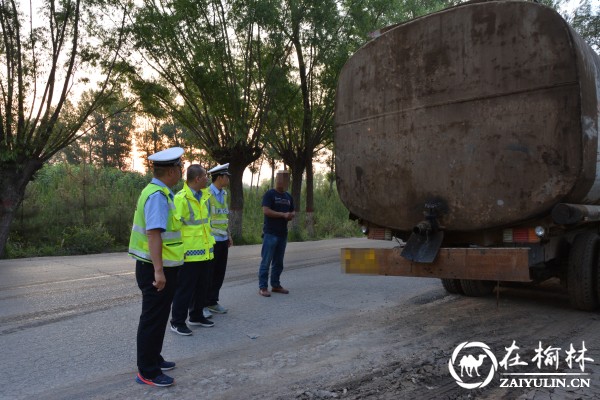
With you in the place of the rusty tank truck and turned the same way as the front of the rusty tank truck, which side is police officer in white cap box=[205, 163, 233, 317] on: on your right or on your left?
on your left

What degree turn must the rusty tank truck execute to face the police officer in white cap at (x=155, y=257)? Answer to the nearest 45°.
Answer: approximately 180°

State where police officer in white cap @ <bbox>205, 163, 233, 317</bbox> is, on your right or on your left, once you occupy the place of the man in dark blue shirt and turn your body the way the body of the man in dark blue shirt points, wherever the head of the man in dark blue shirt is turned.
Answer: on your right

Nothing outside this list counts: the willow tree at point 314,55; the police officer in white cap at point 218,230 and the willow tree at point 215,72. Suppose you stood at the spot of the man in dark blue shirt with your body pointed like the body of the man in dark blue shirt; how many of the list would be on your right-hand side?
1

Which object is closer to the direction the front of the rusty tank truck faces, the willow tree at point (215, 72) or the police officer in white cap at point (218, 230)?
the willow tree

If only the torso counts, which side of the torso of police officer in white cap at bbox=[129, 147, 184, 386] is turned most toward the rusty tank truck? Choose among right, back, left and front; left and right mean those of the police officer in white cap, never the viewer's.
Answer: front

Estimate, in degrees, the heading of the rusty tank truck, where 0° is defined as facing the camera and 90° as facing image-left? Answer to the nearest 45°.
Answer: approximately 225°

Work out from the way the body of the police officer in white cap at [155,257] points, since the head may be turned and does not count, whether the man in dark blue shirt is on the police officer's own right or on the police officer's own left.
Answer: on the police officer's own left

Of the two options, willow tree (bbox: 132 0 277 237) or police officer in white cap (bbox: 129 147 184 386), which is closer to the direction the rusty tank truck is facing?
the willow tree

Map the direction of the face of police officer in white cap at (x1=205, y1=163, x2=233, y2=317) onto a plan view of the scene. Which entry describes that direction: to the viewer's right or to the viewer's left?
to the viewer's right

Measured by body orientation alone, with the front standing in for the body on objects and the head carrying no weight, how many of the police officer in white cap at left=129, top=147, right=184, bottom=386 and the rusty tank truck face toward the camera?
0

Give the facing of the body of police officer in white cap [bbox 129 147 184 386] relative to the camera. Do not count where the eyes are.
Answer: to the viewer's right

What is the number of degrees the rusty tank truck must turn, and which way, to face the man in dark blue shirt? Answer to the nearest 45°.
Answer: approximately 90° to its left

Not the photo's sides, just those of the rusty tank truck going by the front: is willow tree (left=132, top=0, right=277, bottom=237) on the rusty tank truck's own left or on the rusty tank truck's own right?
on the rusty tank truck's own left
